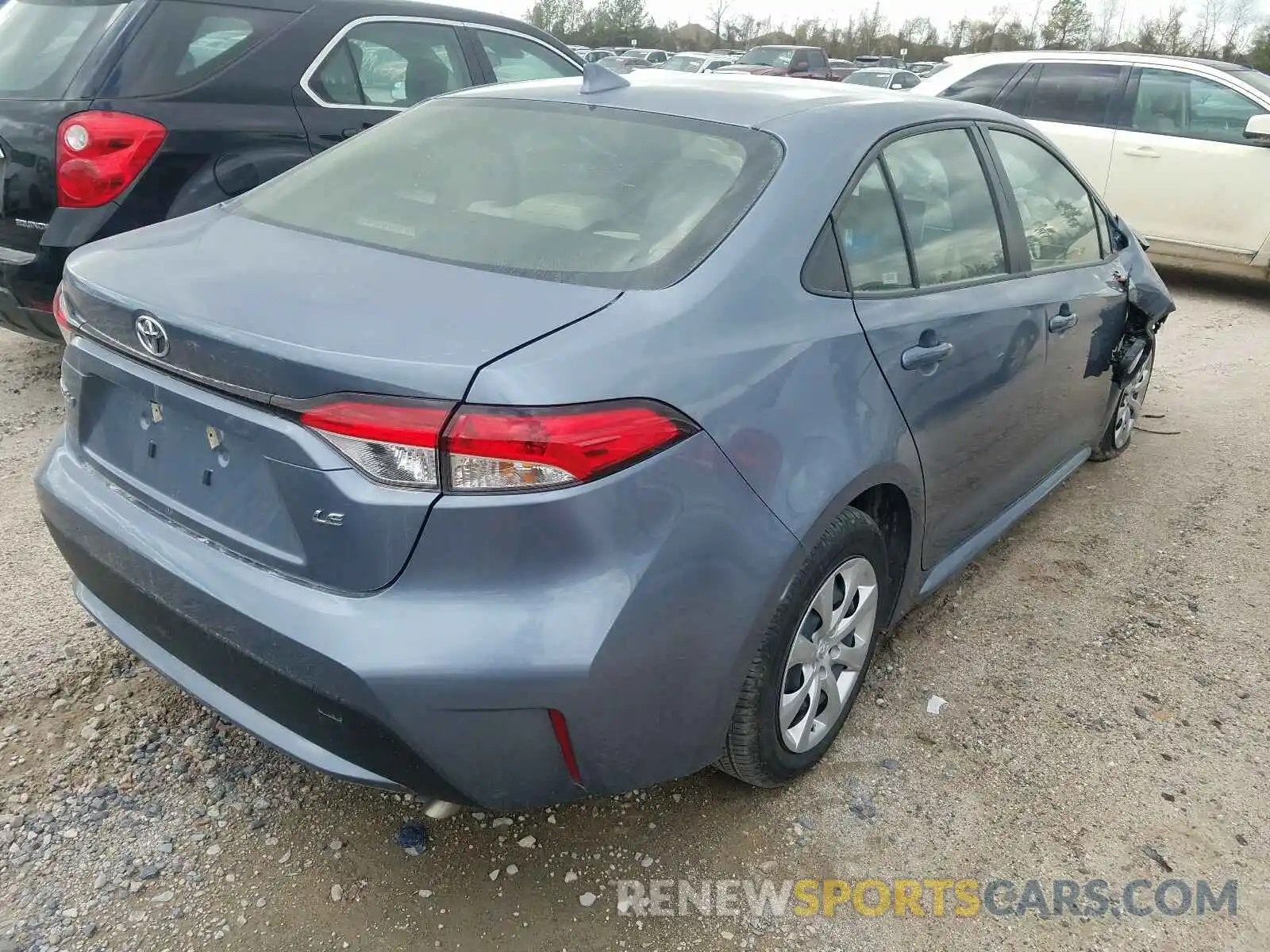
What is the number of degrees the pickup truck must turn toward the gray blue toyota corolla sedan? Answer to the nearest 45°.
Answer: approximately 45° to its left

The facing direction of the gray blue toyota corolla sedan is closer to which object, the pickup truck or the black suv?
the pickup truck

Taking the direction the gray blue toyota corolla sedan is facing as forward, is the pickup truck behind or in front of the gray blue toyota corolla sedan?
in front

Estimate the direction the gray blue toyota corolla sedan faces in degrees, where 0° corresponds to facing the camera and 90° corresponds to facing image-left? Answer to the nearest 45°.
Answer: approximately 225°

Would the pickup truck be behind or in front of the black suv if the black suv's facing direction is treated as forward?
in front

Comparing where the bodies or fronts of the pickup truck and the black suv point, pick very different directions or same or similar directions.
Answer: very different directions

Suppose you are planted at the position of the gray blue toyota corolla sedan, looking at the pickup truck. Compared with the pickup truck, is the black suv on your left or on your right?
left

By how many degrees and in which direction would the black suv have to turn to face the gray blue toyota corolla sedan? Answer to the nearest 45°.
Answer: approximately 135° to its right

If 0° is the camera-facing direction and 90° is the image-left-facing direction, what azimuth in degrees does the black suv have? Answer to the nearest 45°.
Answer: approximately 225°

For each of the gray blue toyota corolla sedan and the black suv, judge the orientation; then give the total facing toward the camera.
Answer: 0

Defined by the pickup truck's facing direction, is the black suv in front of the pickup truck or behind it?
in front

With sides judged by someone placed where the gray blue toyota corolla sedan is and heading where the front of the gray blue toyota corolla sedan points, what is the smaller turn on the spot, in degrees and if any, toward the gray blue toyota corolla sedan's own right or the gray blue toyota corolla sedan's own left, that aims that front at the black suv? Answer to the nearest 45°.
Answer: approximately 90° to the gray blue toyota corolla sedan's own left

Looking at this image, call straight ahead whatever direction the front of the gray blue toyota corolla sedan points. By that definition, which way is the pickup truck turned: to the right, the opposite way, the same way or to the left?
the opposite way
